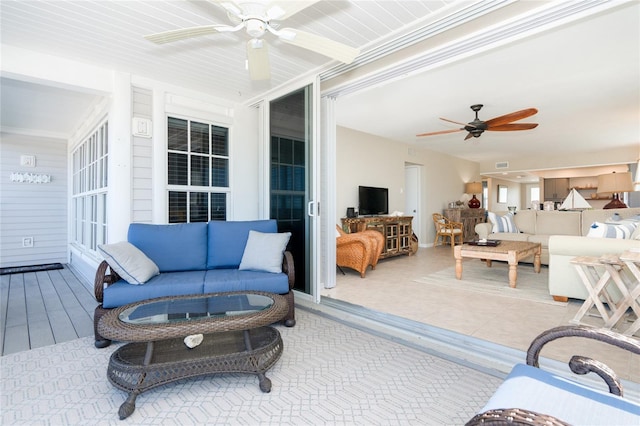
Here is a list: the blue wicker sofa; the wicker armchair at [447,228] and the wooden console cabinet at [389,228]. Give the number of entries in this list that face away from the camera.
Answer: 0

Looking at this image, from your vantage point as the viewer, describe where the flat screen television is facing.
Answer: facing the viewer and to the right of the viewer

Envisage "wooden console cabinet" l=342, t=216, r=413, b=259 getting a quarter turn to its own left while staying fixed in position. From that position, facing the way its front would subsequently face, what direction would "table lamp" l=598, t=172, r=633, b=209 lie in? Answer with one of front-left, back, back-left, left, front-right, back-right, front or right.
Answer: front-right

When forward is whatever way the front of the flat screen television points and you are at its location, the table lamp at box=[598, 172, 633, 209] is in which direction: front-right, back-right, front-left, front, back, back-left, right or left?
front-left

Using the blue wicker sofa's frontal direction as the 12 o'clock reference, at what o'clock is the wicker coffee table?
The wicker coffee table is roughly at 12 o'clock from the blue wicker sofa.

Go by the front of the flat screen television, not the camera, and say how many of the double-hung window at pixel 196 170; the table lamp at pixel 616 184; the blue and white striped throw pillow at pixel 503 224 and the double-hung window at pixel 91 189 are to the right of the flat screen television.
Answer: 2

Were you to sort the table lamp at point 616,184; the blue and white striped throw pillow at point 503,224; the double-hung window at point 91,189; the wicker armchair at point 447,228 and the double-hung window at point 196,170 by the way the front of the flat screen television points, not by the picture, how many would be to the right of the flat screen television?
2

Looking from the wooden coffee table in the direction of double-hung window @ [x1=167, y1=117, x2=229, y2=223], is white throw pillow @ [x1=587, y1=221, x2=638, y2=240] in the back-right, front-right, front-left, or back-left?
back-left

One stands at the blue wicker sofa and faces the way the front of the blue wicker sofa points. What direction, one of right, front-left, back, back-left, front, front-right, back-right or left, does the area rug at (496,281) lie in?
left

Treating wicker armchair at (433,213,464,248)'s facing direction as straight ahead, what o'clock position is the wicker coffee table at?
The wicker coffee table is roughly at 2 o'clock from the wicker armchair.

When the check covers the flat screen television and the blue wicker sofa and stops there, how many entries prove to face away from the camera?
0

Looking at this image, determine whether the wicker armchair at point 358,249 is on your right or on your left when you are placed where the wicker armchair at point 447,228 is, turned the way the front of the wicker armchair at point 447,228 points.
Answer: on your right

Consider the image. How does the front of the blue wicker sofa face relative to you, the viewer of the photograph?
facing the viewer
